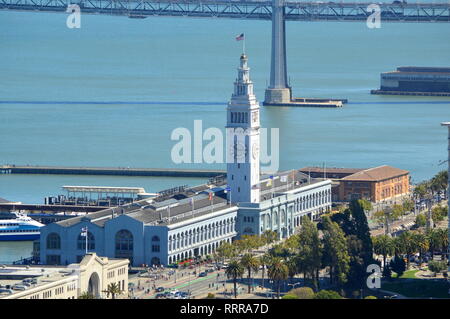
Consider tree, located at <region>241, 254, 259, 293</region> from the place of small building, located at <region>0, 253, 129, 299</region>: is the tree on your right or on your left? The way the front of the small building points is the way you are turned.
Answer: on your left

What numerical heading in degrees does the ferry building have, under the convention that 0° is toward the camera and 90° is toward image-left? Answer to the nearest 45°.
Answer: approximately 315°

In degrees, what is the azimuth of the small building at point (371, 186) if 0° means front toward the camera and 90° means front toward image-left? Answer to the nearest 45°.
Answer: approximately 315°
